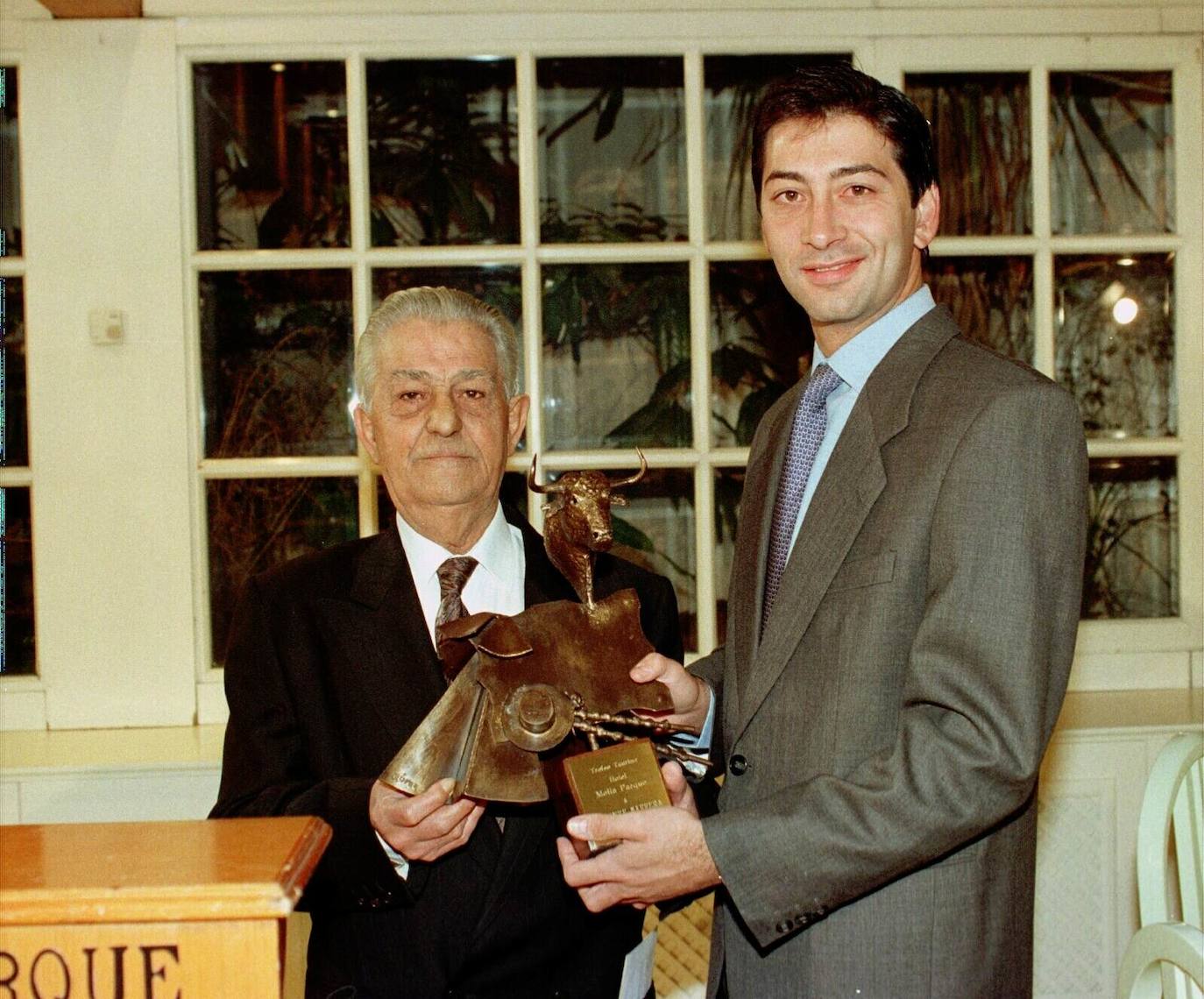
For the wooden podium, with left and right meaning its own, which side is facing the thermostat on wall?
back

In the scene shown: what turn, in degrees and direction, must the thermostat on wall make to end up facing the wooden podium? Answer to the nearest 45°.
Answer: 0° — it already faces it

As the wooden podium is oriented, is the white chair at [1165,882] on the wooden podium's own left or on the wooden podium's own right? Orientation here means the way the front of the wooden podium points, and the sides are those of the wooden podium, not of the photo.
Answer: on the wooden podium's own left

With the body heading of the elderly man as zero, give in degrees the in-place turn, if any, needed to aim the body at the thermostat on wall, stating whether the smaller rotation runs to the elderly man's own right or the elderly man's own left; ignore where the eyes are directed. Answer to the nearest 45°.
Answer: approximately 135° to the elderly man's own right

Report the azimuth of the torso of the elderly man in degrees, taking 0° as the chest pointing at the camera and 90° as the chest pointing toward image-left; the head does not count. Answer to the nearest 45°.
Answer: approximately 0°

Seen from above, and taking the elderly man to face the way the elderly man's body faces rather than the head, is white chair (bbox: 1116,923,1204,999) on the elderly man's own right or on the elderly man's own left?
on the elderly man's own left

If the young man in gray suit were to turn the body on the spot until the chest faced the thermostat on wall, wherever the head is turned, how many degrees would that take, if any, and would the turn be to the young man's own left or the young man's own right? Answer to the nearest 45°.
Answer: approximately 90° to the young man's own right

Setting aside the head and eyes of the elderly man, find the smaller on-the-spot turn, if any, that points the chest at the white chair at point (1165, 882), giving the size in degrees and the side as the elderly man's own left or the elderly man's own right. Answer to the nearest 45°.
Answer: approximately 90° to the elderly man's own left

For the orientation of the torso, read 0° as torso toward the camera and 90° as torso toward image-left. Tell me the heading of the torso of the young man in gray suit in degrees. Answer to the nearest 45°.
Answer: approximately 45°

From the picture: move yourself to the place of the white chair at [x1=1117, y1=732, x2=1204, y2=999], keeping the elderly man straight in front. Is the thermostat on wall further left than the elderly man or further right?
right

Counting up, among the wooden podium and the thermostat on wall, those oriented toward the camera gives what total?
2
